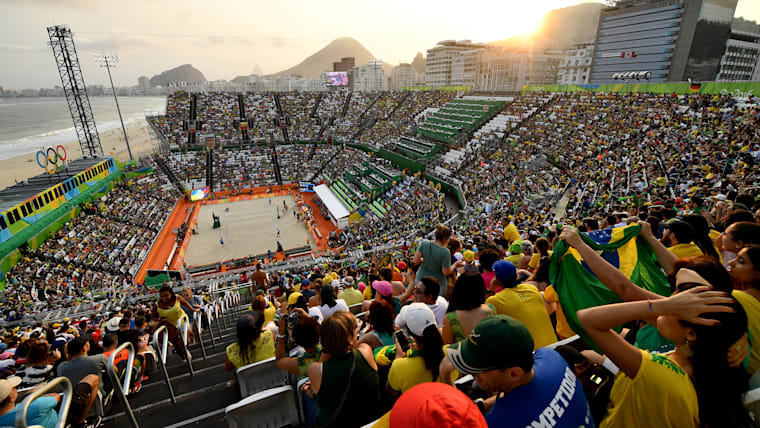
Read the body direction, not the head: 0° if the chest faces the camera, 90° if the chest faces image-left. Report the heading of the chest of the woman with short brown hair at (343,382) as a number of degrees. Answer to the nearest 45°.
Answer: approximately 180°

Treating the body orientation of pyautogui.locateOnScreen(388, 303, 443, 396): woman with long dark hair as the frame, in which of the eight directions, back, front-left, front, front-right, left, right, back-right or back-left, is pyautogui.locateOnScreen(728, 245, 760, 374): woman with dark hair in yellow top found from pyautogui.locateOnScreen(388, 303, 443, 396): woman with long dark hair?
back-right

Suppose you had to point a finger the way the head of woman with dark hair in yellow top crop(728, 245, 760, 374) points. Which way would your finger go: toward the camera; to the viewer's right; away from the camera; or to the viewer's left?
to the viewer's left

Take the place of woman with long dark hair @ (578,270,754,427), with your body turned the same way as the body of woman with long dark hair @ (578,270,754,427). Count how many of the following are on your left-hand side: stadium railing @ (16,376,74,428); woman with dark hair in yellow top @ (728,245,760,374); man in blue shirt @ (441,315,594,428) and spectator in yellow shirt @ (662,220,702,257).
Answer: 2

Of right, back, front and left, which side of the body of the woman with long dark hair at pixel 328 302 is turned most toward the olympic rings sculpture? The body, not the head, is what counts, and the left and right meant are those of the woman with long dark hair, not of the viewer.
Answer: front

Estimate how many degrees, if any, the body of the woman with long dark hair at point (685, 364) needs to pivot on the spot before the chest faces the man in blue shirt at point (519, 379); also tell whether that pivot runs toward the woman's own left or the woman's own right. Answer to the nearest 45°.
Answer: approximately 90° to the woman's own left

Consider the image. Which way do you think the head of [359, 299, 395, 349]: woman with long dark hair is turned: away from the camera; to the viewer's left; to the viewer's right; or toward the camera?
away from the camera

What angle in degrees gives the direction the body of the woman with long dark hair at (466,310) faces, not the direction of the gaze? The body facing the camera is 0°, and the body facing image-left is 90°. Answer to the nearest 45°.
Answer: approximately 135°

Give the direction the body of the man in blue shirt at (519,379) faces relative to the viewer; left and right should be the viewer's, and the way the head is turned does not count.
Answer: facing away from the viewer and to the left of the viewer

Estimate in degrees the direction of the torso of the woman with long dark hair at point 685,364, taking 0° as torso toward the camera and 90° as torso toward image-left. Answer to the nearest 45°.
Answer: approximately 135°

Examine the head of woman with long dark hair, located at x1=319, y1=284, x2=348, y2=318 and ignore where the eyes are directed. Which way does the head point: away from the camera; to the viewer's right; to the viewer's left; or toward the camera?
away from the camera

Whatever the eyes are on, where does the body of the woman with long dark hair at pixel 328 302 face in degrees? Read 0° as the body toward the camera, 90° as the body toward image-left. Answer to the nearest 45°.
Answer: approximately 135°

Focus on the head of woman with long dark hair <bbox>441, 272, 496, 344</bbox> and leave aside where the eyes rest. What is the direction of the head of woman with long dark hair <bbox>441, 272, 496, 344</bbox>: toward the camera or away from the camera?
away from the camera
